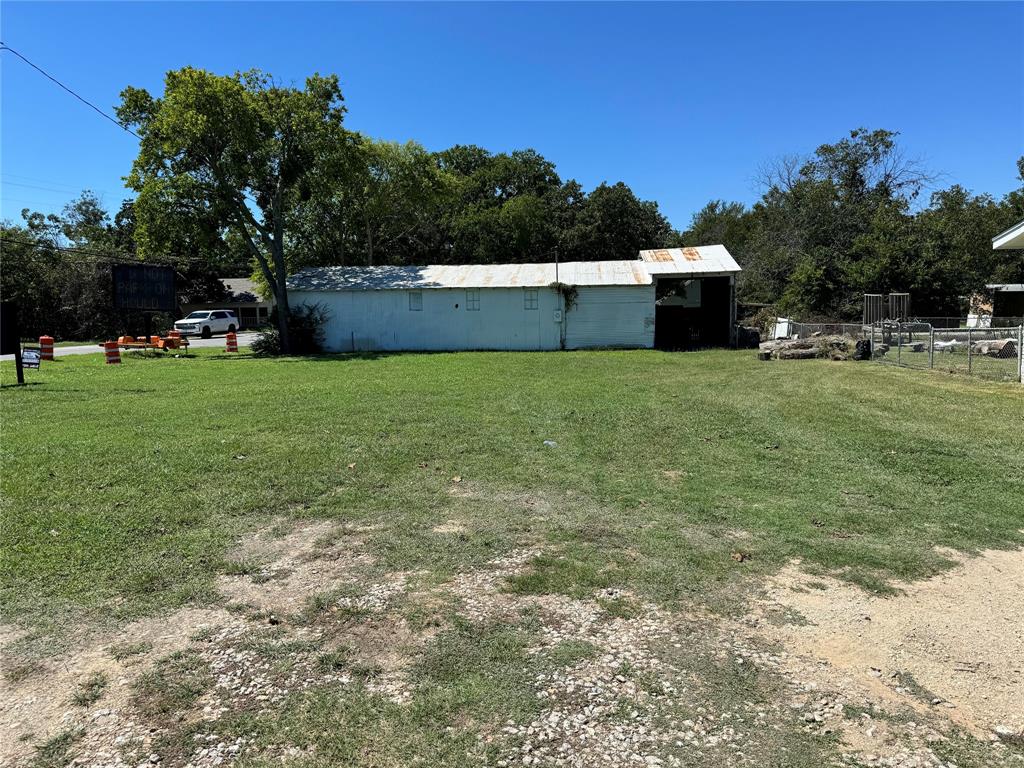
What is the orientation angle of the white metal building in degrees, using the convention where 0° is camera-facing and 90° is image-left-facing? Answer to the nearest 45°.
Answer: approximately 0°

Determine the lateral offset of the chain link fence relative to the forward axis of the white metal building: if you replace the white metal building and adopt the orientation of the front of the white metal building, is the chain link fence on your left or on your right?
on your left

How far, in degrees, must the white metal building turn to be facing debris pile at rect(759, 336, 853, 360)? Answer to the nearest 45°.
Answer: approximately 45° to its left

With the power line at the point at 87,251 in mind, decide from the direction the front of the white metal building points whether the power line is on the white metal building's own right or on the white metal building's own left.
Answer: on the white metal building's own right

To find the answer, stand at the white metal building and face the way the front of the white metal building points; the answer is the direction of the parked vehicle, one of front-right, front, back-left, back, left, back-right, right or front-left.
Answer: back-right

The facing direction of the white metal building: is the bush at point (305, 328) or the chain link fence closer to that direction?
the chain link fence

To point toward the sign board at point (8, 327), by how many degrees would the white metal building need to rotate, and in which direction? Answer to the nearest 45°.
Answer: approximately 45° to its right

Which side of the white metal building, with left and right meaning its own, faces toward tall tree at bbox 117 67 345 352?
right

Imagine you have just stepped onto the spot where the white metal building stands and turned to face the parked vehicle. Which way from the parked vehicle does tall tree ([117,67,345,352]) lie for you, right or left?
left

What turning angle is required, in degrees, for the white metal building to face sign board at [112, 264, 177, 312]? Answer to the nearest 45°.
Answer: approximately 90° to its right
